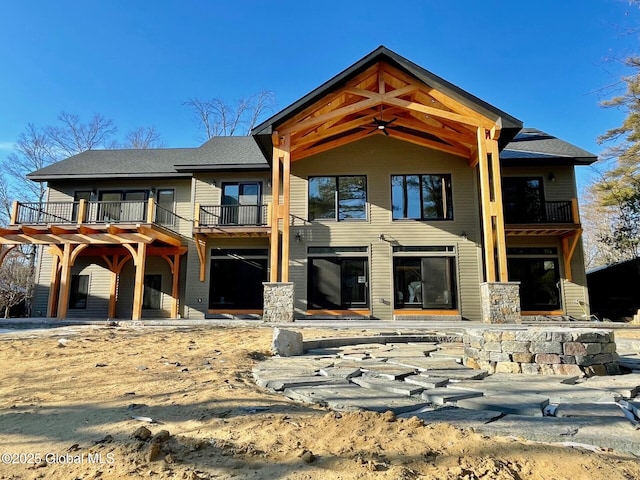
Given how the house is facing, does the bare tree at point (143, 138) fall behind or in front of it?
behind

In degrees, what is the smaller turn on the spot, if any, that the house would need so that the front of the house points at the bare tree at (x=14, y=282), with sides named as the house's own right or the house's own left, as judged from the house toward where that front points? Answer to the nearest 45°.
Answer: approximately 90° to the house's own right

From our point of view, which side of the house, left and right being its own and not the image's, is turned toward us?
front

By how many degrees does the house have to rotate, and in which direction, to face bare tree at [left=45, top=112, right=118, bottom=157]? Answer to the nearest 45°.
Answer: approximately 135° to its right

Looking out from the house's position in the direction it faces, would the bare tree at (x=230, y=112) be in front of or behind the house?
behind

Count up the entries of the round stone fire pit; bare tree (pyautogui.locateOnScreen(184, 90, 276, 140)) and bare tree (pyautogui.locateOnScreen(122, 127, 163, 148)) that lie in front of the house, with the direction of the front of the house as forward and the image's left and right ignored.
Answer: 1

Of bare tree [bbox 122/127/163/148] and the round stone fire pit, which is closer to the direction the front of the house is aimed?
the round stone fire pit

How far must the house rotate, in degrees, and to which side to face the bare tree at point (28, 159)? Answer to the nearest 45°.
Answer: approximately 135° to its right

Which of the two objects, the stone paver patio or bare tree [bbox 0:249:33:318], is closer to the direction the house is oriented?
the stone paver patio

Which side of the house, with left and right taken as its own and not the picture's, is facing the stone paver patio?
front

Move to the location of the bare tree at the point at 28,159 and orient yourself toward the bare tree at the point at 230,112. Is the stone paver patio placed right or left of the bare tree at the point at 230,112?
right

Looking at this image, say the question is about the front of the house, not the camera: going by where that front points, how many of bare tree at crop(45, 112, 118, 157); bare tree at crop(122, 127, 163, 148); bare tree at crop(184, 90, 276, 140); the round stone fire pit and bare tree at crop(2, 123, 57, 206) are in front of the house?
1

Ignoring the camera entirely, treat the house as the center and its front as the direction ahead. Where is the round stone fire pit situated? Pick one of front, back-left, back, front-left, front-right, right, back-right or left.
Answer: front
